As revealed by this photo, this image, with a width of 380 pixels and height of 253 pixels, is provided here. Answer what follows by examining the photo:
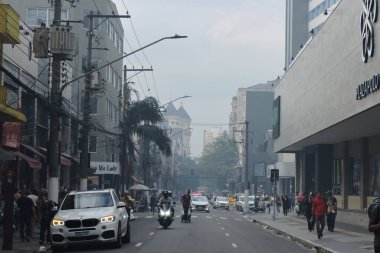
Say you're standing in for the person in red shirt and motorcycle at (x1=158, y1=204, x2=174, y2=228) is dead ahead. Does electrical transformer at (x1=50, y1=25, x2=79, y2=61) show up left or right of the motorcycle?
left

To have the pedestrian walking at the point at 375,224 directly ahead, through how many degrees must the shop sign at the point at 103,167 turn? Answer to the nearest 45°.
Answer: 0° — it already faces them

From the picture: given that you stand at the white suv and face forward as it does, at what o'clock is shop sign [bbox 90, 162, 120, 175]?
The shop sign is roughly at 6 o'clock from the white suv.

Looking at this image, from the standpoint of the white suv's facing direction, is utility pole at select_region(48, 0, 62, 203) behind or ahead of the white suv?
behind

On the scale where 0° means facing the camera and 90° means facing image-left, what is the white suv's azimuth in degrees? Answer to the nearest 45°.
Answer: approximately 0°

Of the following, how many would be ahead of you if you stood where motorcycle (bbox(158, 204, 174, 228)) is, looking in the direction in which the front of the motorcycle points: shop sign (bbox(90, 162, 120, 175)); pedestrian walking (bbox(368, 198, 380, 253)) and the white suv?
2
